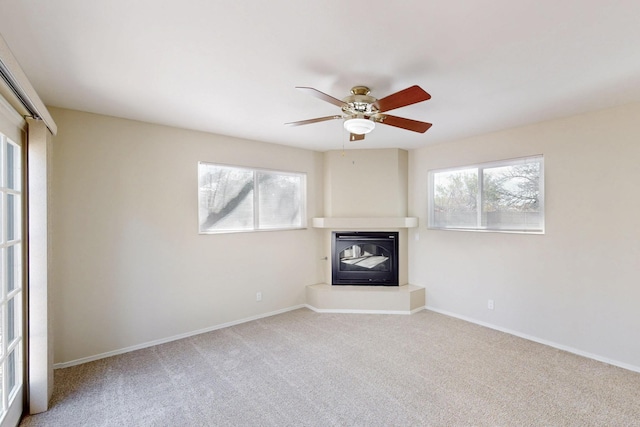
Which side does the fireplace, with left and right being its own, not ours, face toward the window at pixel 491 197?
left

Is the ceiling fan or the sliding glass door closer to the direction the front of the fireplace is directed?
the ceiling fan

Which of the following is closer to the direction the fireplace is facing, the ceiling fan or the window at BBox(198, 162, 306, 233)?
the ceiling fan

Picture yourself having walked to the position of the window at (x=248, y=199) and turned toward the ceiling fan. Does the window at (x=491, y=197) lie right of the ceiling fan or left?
left

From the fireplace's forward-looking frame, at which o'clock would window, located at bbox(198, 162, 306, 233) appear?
The window is roughly at 2 o'clock from the fireplace.

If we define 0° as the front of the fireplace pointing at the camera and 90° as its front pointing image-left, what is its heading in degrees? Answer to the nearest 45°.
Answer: approximately 0°

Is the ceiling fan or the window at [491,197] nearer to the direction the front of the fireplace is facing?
the ceiling fan

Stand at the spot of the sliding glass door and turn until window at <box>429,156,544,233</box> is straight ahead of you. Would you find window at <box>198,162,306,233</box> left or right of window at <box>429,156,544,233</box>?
left

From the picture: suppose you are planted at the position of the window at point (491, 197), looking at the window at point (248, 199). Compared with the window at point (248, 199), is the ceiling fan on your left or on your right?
left

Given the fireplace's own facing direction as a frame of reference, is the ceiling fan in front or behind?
in front

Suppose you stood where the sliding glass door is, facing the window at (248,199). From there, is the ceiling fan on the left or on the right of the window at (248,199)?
right

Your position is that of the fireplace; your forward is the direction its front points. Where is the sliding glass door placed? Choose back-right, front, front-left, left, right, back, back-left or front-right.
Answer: front-right
